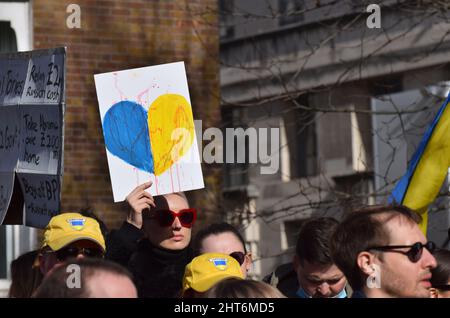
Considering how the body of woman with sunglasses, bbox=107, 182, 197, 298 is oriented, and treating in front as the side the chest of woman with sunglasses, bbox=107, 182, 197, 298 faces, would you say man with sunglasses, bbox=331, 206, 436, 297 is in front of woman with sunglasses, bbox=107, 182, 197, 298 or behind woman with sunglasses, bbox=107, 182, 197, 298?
in front

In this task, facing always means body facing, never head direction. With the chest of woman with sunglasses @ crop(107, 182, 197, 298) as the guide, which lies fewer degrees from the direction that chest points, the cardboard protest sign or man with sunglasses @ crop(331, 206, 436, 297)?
the man with sunglasses

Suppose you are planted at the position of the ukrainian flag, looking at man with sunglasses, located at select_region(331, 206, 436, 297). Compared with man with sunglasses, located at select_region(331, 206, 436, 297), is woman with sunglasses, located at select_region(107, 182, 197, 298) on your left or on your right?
right

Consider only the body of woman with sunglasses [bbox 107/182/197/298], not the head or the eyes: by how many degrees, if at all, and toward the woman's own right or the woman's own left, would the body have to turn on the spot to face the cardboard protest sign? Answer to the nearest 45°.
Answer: approximately 135° to the woman's own right

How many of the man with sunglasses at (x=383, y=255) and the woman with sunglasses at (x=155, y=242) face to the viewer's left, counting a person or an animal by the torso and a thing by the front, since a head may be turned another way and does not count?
0

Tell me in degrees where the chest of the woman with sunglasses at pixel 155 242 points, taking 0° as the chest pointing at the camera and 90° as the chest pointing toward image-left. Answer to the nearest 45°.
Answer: approximately 315°
